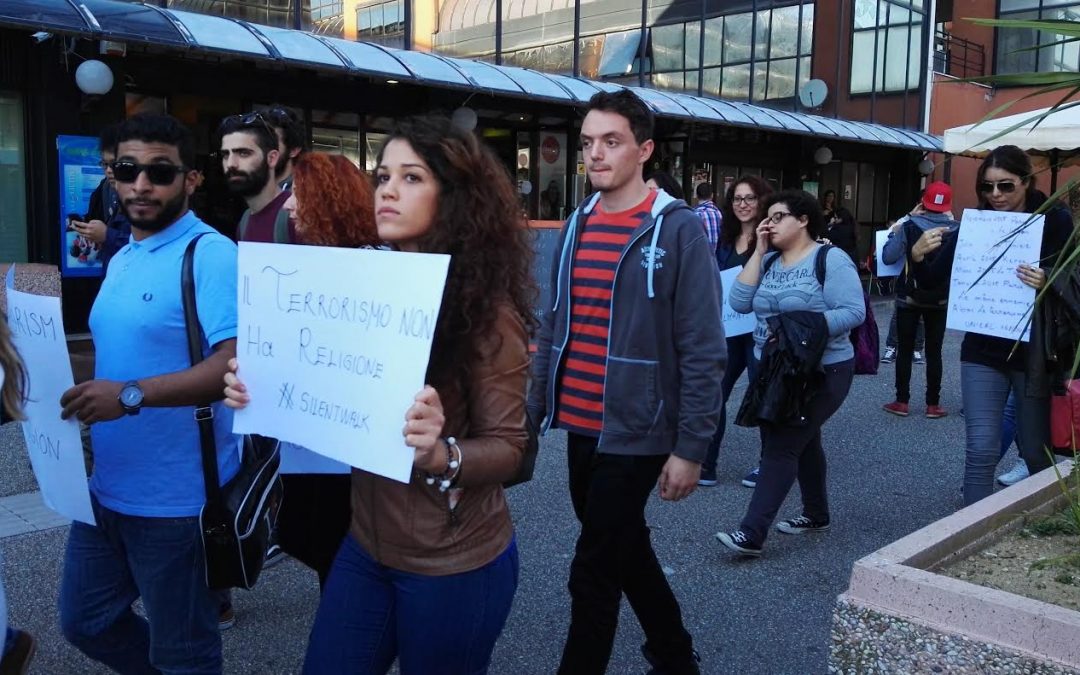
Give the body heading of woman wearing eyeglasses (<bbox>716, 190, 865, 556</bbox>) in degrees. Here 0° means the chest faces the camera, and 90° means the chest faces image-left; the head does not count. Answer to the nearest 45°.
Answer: approximately 45°

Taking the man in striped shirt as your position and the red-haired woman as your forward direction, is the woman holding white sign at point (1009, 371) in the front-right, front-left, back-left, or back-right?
back-right

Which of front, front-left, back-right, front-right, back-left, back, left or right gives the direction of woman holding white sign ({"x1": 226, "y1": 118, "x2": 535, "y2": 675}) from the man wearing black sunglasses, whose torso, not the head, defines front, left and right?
left

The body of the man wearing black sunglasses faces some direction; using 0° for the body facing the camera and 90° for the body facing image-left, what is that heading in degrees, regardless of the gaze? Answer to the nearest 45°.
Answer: approximately 45°

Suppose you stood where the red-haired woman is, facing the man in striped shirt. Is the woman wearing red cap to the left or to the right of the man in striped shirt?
left

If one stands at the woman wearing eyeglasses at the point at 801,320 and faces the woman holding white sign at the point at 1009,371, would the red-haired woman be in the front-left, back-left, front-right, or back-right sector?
back-right

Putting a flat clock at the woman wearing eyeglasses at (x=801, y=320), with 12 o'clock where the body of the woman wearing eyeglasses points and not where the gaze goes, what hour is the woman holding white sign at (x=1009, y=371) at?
The woman holding white sign is roughly at 8 o'clock from the woman wearing eyeglasses.

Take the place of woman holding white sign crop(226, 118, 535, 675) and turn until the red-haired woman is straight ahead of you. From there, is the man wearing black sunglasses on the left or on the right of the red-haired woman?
left
